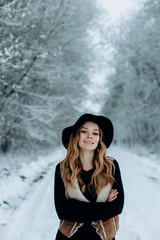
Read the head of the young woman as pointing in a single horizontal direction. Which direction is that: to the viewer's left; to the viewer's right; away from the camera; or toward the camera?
toward the camera

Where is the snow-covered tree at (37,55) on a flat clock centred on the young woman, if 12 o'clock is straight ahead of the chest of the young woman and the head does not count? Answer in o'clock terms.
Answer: The snow-covered tree is roughly at 5 o'clock from the young woman.

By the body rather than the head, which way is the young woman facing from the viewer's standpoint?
toward the camera
